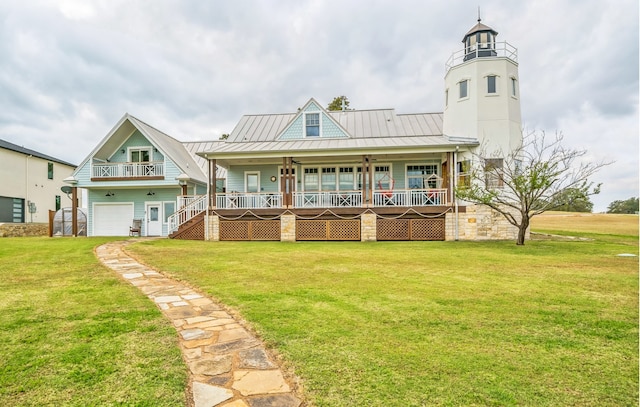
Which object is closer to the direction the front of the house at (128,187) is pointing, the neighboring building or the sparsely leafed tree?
the sparsely leafed tree

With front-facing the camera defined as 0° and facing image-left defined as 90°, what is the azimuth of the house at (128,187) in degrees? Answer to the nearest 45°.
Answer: approximately 0°

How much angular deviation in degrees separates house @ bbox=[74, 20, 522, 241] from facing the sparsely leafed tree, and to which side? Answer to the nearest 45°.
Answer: approximately 45° to its left

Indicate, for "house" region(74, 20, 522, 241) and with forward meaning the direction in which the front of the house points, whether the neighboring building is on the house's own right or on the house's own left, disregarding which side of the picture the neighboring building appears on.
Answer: on the house's own right

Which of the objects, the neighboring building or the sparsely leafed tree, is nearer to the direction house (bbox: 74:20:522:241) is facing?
the sparsely leafed tree

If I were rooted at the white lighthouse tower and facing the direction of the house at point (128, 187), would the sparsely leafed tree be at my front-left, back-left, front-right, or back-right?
back-left

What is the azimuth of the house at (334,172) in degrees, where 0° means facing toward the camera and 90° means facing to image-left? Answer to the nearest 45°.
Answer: approximately 0°
